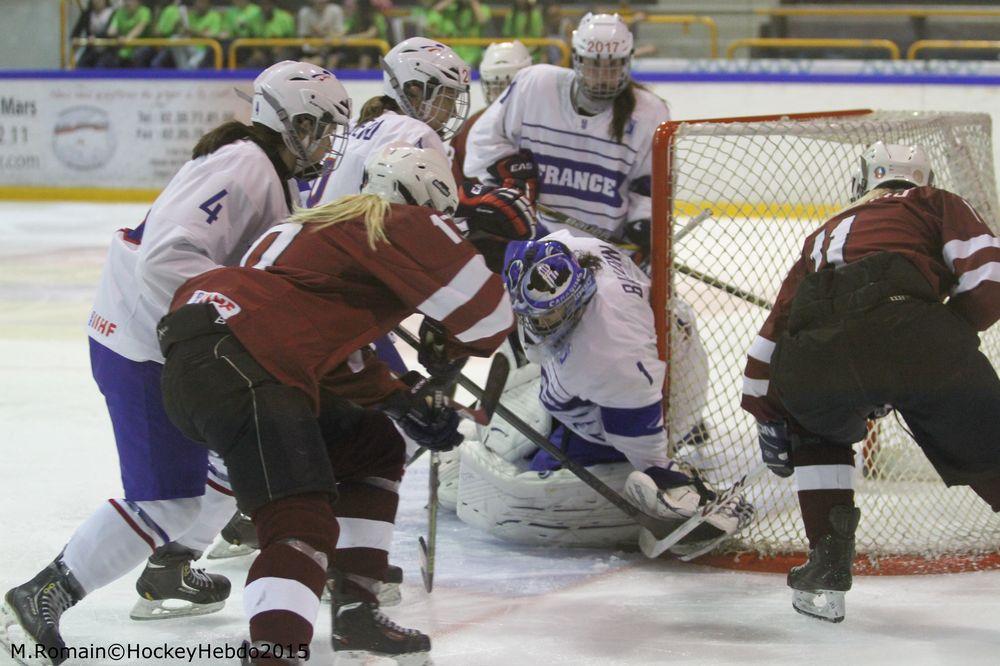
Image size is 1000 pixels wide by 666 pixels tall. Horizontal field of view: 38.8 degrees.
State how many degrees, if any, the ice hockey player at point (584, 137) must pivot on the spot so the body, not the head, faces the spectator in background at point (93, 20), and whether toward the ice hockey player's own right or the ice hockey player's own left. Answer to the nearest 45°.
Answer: approximately 135° to the ice hockey player's own right

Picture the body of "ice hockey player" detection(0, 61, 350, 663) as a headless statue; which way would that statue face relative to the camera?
to the viewer's right

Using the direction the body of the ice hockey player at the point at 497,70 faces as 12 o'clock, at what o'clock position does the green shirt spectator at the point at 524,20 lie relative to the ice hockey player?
The green shirt spectator is roughly at 6 o'clock from the ice hockey player.

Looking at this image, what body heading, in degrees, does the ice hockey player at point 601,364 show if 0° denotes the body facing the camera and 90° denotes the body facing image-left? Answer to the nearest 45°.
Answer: approximately 45°

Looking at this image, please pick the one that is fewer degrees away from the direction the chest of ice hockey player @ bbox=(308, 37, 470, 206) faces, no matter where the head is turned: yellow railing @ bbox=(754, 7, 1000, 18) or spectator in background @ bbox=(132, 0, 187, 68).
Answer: the yellow railing

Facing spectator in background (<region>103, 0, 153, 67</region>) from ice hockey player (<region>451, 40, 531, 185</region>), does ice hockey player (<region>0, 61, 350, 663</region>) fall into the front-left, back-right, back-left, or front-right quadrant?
back-left

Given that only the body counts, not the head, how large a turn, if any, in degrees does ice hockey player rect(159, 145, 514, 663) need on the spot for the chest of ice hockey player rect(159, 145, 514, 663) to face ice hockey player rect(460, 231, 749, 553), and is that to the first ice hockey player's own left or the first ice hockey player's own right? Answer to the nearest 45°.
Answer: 0° — they already face them

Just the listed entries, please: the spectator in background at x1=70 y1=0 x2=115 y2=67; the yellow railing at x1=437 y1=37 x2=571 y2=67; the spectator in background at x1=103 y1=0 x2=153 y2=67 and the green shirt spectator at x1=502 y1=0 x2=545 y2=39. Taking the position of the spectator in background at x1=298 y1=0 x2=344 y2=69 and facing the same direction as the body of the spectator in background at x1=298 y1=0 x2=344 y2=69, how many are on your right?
2

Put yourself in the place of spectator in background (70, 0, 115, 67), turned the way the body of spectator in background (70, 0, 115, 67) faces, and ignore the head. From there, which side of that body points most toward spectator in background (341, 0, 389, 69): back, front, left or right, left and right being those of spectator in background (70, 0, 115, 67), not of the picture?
left

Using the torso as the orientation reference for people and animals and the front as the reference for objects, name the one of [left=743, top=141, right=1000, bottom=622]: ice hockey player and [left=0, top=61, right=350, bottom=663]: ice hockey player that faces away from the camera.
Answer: [left=743, top=141, right=1000, bottom=622]: ice hockey player

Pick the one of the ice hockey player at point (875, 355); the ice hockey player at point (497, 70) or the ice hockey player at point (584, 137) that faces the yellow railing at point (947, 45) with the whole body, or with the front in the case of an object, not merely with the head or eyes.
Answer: the ice hockey player at point (875, 355)

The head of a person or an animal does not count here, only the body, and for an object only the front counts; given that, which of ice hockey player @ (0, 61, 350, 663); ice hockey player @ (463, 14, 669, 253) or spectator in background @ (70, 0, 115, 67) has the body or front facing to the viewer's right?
ice hockey player @ (0, 61, 350, 663)

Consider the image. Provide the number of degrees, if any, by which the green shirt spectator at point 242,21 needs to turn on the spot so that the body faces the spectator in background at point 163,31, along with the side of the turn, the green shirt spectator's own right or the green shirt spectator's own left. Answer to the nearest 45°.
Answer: approximately 90° to the green shirt spectator's own right

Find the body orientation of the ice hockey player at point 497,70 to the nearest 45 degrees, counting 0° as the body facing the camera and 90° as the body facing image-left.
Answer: approximately 0°

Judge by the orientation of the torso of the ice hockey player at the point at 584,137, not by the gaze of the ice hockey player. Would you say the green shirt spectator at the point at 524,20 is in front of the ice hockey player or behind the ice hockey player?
behind
